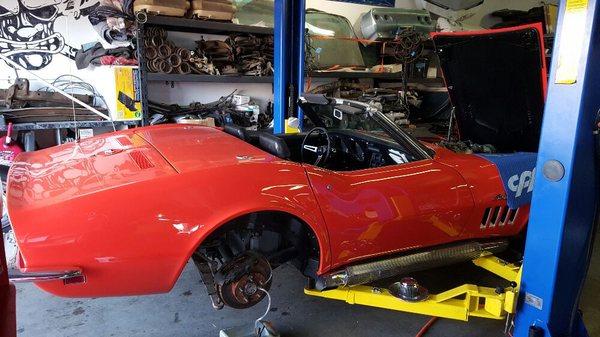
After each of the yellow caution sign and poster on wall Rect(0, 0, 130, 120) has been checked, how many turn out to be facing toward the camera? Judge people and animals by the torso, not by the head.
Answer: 2

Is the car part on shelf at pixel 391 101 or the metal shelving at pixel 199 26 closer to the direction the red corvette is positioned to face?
the car part on shelf

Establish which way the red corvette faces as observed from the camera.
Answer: facing away from the viewer and to the right of the viewer

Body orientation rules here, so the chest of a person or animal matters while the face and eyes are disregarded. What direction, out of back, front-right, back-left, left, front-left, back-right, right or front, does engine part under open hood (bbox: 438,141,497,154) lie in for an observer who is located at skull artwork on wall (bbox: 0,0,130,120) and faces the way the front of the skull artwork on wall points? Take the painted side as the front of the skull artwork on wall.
front-left

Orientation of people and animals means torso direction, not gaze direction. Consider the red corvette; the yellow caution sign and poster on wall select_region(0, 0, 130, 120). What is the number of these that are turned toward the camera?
2

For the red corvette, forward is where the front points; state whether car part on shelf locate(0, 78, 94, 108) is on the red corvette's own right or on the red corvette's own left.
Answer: on the red corvette's own left

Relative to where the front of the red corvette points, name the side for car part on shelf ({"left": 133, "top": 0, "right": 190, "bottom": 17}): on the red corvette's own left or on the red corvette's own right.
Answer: on the red corvette's own left

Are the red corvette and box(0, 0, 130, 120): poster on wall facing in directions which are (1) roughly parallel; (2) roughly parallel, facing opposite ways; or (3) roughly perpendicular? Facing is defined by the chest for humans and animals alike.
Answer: roughly perpendicular
